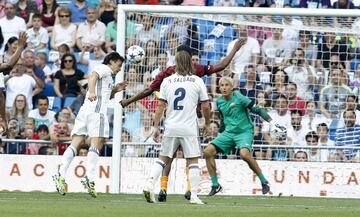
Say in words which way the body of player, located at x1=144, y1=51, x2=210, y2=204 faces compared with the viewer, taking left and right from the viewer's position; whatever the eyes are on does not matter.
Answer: facing away from the viewer

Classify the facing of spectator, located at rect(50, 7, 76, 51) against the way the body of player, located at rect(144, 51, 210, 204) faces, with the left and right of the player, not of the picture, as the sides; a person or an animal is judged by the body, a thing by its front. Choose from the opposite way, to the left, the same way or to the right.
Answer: the opposite way

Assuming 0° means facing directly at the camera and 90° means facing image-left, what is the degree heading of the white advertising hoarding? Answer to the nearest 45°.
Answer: approximately 0°

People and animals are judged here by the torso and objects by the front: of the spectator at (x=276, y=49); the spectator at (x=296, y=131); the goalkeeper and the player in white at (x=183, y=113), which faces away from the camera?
the player in white

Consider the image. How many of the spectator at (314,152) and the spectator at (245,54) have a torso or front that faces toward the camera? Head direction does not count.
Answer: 2

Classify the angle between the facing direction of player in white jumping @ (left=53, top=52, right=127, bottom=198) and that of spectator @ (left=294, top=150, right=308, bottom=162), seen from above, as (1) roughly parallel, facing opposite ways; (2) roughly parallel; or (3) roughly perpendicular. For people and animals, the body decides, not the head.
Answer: roughly perpendicular
